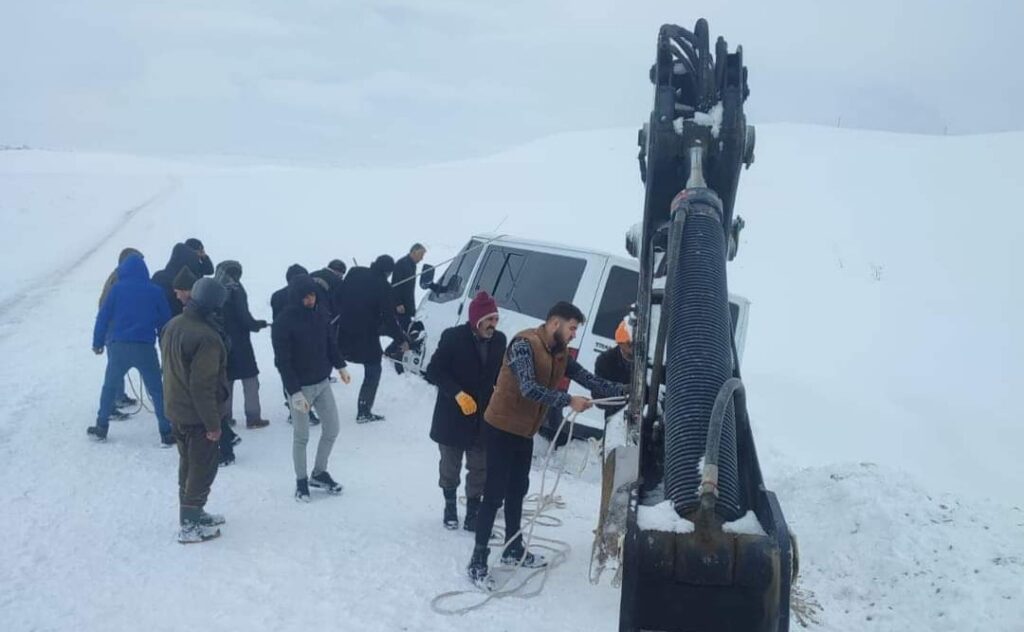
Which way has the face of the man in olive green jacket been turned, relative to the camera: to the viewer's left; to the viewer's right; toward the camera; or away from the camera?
away from the camera

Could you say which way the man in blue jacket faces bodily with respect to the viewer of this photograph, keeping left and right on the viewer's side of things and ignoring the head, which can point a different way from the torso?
facing away from the viewer

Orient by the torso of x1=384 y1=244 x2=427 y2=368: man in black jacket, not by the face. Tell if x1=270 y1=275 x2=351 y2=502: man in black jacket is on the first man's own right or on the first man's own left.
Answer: on the first man's own right

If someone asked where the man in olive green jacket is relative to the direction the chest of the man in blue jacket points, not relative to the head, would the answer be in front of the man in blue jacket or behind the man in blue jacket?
behind

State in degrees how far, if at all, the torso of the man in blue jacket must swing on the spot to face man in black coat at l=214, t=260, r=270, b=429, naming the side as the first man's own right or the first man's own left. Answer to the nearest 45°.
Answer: approximately 90° to the first man's own right

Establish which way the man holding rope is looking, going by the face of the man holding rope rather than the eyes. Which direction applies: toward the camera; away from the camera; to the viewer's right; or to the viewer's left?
to the viewer's right

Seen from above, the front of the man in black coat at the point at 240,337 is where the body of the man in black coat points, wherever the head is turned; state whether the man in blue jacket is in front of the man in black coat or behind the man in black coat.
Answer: behind

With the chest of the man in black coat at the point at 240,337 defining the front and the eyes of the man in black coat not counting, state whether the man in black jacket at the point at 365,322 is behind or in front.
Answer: in front
